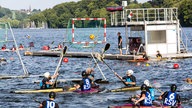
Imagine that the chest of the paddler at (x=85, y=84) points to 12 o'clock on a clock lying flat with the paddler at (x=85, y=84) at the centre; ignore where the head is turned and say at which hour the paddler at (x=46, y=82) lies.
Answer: the paddler at (x=46, y=82) is roughly at 11 o'clock from the paddler at (x=85, y=84).

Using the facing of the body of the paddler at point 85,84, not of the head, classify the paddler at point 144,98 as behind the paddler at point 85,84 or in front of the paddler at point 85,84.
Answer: behind

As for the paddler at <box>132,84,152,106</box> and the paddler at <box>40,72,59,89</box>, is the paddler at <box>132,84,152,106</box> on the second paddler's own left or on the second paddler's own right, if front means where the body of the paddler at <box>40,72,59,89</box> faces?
on the second paddler's own right

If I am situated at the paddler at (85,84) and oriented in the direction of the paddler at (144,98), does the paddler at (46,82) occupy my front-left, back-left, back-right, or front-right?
back-right

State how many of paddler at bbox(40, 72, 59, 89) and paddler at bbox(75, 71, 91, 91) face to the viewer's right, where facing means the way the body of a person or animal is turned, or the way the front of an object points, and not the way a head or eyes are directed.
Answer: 1

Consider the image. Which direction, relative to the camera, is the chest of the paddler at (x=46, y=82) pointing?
to the viewer's right
